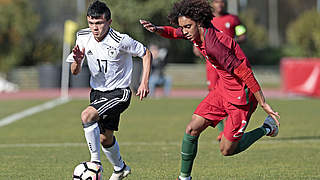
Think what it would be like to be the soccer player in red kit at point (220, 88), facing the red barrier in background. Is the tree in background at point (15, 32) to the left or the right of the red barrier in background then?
left

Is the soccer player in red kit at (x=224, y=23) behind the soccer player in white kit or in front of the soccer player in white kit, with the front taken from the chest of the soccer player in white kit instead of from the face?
behind

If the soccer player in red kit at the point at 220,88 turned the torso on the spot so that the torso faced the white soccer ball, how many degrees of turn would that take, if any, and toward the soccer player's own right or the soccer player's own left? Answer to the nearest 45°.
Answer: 0° — they already face it

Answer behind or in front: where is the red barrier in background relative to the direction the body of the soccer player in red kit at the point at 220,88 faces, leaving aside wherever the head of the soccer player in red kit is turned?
behind

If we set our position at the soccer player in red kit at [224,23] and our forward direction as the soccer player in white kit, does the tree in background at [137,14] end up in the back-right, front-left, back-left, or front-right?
back-right

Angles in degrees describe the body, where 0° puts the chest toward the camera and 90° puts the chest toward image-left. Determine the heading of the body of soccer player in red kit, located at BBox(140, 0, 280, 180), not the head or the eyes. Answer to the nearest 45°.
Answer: approximately 45°

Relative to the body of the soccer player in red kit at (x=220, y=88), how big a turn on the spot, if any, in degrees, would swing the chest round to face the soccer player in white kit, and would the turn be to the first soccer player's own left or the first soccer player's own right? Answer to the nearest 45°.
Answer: approximately 45° to the first soccer player's own right

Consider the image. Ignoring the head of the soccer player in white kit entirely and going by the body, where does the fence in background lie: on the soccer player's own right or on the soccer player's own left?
on the soccer player's own right

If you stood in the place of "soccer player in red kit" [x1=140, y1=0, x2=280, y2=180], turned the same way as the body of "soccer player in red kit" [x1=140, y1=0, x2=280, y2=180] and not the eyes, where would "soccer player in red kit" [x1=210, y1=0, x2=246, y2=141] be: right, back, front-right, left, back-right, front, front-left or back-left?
back-right

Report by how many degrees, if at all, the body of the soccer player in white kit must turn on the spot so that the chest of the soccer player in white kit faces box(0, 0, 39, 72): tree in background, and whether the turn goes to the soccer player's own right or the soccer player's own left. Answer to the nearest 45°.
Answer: approximately 135° to the soccer player's own right
